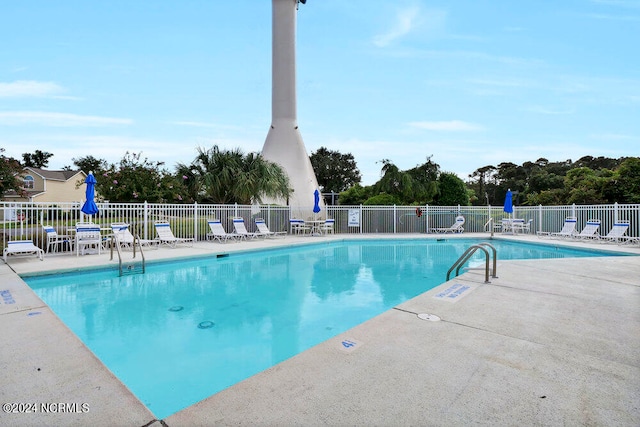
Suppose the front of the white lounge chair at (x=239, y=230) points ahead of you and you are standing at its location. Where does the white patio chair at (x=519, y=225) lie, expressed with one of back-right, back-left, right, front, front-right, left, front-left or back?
front-left

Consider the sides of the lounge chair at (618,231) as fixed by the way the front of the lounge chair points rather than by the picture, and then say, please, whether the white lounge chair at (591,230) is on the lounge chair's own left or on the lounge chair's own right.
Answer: on the lounge chair's own right

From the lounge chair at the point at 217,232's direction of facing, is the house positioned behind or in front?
behind

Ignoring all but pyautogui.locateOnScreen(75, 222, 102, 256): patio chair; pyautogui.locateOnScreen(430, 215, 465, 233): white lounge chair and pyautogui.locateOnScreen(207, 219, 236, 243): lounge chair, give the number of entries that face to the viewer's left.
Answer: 1

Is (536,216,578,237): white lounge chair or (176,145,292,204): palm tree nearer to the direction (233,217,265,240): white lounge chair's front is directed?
the white lounge chair

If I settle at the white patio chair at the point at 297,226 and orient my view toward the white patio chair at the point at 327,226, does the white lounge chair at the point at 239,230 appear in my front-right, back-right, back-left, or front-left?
back-right

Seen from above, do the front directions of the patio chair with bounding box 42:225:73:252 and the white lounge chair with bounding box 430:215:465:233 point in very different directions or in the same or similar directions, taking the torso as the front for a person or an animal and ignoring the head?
very different directions

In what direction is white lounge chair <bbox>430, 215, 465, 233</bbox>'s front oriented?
to the viewer's left

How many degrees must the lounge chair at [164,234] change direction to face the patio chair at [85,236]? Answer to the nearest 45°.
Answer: approximately 90° to its right

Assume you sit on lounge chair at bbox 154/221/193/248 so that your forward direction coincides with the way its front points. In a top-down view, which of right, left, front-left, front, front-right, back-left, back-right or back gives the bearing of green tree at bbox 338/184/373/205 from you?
left

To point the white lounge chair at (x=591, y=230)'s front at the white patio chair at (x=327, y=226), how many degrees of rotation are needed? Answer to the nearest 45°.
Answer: approximately 45° to its right

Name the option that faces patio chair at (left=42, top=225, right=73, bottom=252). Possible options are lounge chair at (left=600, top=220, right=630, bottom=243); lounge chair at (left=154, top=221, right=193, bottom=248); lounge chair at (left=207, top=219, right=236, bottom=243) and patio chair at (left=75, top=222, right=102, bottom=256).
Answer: lounge chair at (left=600, top=220, right=630, bottom=243)
